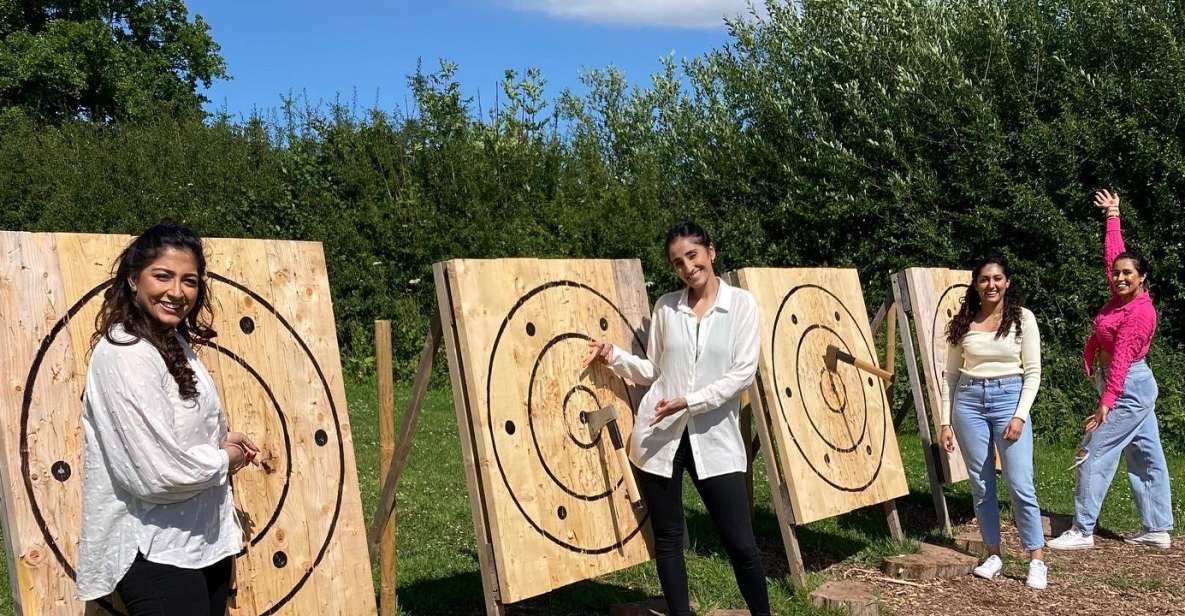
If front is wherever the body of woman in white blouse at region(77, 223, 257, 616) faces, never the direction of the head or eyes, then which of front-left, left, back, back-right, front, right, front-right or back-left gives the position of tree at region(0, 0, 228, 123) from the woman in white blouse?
back-left

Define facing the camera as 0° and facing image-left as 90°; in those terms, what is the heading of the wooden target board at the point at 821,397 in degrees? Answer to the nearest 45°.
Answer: approximately 315°

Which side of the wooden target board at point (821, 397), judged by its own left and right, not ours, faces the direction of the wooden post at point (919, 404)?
left

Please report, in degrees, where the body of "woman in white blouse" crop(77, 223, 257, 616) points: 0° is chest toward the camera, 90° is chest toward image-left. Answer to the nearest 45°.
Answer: approximately 315°

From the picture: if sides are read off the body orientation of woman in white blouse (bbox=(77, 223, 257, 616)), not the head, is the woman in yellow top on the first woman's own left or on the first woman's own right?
on the first woman's own left

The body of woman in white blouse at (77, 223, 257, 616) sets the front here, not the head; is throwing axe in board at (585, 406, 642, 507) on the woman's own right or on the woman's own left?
on the woman's own left

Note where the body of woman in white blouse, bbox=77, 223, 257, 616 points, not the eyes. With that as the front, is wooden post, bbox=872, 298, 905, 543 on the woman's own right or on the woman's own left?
on the woman's own left

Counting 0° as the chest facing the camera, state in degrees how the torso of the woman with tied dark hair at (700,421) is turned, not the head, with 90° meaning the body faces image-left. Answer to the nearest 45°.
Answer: approximately 0°

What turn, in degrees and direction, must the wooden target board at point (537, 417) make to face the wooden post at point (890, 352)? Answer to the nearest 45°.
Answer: approximately 90° to its left
